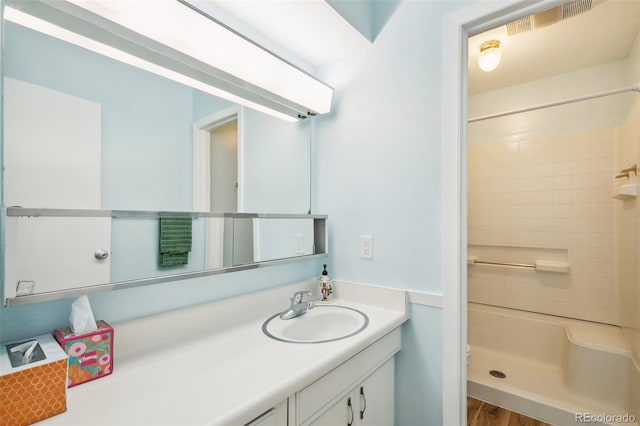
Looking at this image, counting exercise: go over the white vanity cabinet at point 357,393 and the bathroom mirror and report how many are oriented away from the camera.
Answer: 0

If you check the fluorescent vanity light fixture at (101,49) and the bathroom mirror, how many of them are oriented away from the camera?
0

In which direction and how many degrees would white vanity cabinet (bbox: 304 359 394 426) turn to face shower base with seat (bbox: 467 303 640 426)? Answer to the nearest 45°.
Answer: approximately 90° to its left

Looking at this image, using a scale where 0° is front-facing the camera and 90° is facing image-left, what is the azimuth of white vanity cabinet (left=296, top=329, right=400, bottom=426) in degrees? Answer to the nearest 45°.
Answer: approximately 315°

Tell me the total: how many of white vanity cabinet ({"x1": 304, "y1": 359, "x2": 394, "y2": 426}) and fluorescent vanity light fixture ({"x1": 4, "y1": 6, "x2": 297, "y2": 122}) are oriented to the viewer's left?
0

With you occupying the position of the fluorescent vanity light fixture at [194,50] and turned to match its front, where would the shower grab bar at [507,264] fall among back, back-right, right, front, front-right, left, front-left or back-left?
front-left

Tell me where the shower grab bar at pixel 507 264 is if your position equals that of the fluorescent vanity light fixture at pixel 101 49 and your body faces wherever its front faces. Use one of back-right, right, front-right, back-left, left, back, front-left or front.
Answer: front-left

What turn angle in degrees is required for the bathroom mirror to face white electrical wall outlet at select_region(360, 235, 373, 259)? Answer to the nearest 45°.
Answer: approximately 45° to its left

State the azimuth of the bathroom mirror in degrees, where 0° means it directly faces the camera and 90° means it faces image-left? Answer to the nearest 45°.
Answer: approximately 315°

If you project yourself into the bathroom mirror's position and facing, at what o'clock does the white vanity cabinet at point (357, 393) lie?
The white vanity cabinet is roughly at 11 o'clock from the bathroom mirror.

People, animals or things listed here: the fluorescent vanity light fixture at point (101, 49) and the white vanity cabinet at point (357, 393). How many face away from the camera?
0
